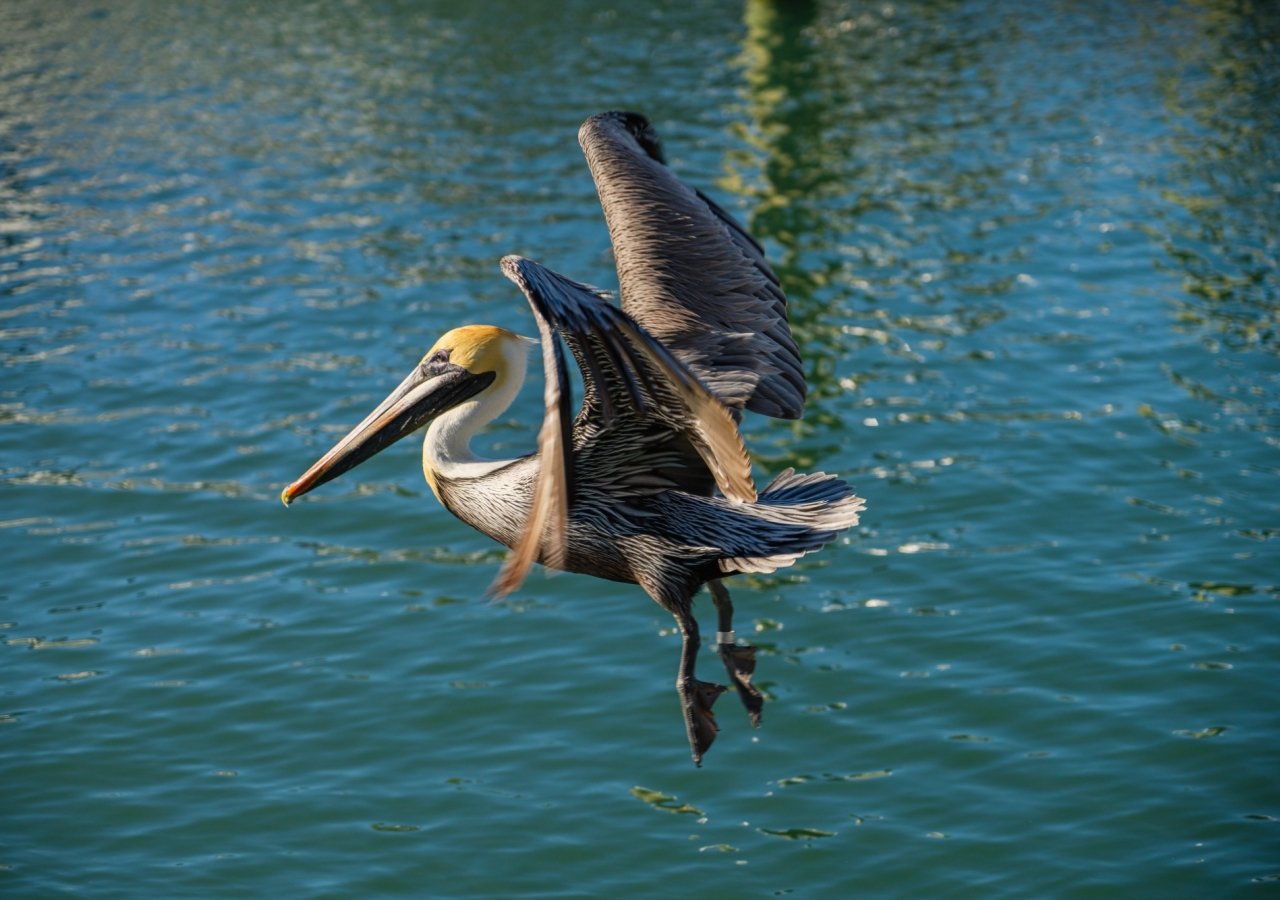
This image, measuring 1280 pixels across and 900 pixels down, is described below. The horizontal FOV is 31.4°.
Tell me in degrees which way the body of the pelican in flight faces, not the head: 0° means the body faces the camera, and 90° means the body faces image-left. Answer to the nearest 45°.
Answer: approximately 90°
